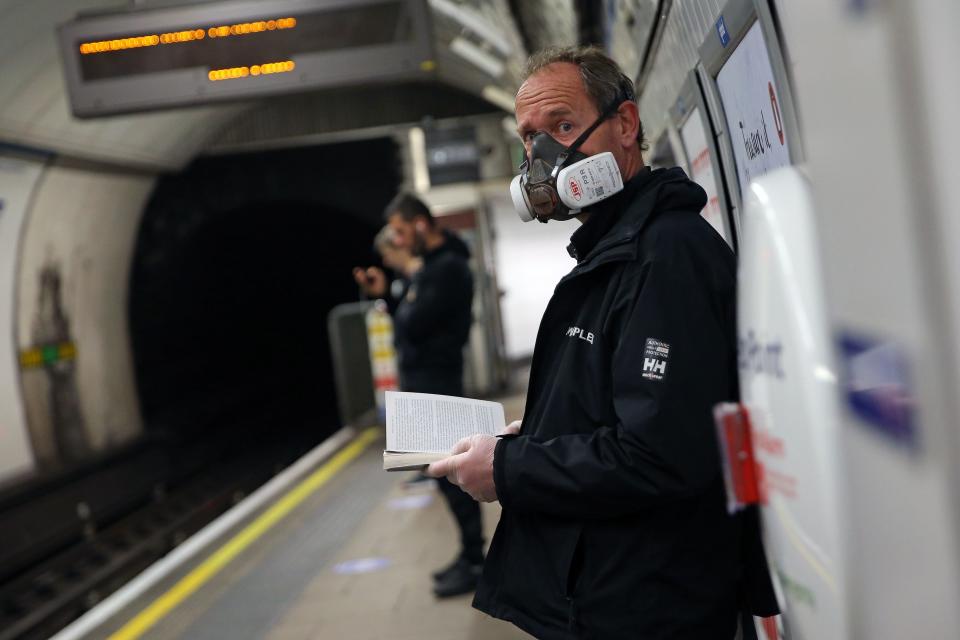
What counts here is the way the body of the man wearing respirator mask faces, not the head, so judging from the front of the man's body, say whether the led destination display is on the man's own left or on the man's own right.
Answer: on the man's own right

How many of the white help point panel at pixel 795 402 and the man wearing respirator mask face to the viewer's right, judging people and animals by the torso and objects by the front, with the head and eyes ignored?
0

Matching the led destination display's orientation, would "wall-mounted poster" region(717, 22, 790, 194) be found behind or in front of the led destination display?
in front

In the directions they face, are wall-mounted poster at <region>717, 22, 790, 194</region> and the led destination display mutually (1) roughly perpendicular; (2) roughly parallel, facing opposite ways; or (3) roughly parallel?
roughly perpendicular

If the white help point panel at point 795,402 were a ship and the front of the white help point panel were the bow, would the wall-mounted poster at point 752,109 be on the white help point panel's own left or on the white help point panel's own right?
on the white help point panel's own right

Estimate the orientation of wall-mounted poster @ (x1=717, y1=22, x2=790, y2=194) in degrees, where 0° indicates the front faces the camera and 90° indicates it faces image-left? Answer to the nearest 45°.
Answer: approximately 45°

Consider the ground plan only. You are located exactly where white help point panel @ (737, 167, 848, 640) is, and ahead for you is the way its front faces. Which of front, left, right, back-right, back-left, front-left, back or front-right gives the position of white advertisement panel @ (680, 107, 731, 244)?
back-right

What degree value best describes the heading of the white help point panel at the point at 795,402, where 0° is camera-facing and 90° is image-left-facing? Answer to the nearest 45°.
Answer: approximately 45°

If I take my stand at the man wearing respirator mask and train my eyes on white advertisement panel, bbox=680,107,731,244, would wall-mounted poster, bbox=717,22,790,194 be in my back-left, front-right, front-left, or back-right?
front-right

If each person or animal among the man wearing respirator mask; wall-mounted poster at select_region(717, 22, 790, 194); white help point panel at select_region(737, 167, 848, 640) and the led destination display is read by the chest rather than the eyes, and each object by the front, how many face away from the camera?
0

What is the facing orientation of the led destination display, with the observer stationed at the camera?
facing the viewer

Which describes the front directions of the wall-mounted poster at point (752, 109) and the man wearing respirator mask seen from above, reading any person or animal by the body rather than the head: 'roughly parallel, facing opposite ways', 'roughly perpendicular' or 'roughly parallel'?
roughly parallel
